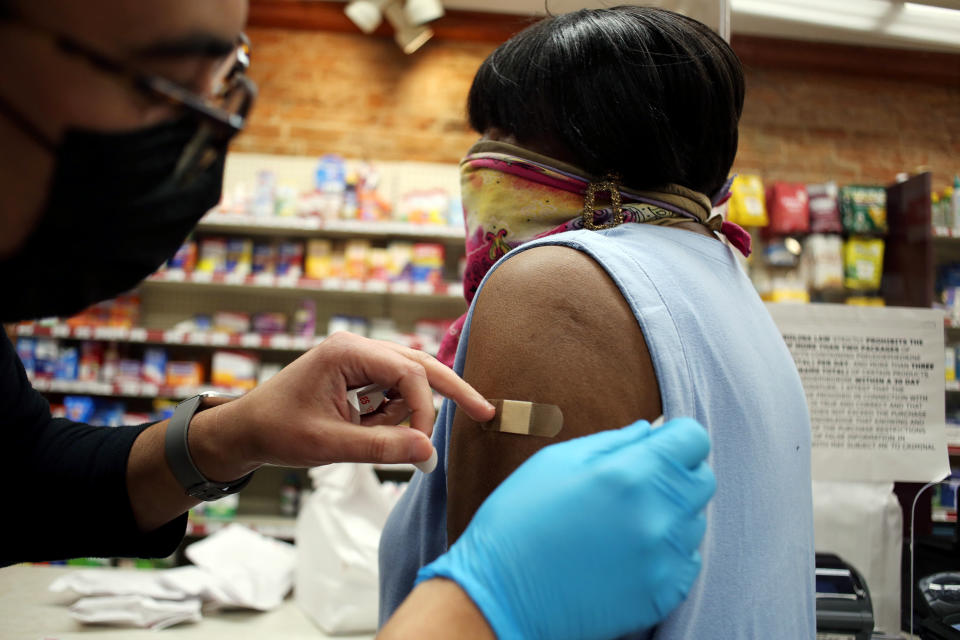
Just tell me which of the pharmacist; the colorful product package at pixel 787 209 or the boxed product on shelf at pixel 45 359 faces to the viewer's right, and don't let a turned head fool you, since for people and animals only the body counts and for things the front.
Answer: the pharmacist

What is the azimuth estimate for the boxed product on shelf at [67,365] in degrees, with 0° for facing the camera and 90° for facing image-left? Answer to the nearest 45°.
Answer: approximately 0°

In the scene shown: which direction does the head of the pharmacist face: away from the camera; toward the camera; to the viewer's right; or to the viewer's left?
to the viewer's right
